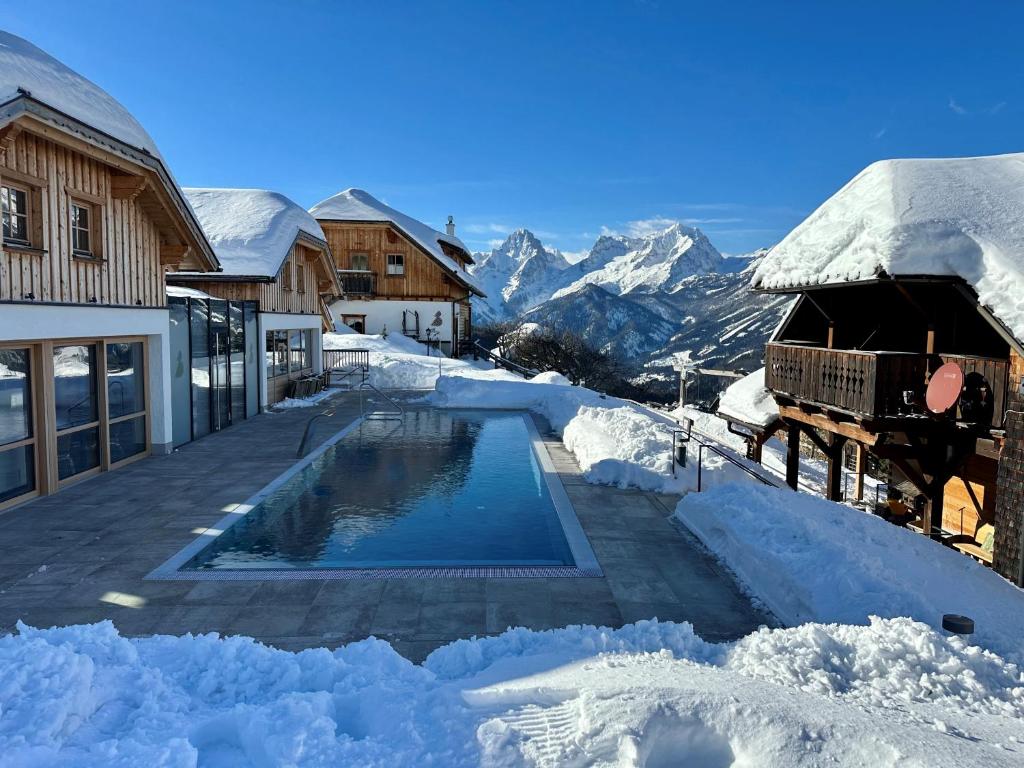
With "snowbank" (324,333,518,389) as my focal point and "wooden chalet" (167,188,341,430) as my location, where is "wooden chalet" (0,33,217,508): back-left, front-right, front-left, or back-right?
back-right

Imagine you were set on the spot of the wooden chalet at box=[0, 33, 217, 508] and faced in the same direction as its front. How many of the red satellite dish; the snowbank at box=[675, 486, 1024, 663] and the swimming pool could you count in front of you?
3

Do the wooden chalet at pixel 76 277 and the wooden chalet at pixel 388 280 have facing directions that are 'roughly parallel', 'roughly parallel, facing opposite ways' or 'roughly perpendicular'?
roughly perpendicular

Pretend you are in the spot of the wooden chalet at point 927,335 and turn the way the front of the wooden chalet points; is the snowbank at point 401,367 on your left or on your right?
on your right

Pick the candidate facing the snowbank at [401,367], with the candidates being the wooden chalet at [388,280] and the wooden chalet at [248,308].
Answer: the wooden chalet at [388,280]

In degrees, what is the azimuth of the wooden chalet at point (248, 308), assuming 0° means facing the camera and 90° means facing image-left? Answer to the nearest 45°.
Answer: approximately 315°

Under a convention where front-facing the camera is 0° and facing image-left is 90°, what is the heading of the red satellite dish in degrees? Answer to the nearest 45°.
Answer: approximately 45°

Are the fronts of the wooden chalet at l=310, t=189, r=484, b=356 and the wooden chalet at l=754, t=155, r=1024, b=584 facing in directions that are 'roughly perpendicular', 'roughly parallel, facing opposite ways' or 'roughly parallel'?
roughly perpendicular

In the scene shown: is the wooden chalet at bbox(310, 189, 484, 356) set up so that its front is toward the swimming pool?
yes

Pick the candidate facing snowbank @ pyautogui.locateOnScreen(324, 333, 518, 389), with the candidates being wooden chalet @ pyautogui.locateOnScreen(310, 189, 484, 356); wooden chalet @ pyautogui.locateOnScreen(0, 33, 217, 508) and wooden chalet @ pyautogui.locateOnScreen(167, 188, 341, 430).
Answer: wooden chalet @ pyautogui.locateOnScreen(310, 189, 484, 356)
